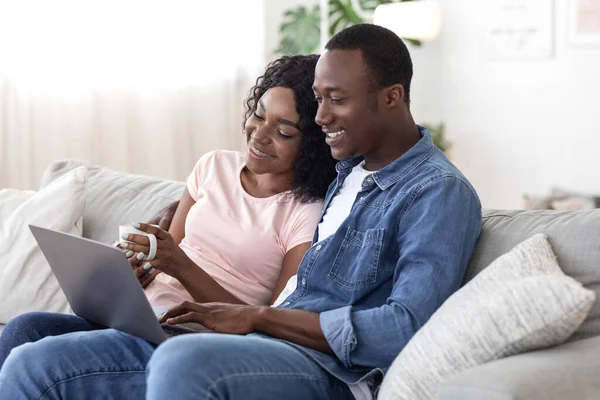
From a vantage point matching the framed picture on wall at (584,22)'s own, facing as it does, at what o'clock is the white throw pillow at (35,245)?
The white throw pillow is roughly at 1 o'clock from the framed picture on wall.

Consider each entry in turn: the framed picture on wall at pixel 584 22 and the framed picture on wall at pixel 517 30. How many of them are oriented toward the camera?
2

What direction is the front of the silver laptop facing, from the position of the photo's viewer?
facing away from the viewer and to the right of the viewer

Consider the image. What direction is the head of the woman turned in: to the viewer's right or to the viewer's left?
to the viewer's left

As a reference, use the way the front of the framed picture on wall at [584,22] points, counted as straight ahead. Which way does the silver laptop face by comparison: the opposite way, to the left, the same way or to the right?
the opposite way

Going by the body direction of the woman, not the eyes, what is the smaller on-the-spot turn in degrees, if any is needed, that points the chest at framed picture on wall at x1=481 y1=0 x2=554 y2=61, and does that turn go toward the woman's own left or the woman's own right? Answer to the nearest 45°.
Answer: approximately 180°

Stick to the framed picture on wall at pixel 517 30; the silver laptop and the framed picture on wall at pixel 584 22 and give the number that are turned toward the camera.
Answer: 2

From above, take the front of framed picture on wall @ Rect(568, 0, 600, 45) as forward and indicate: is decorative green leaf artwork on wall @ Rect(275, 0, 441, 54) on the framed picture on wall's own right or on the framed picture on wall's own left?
on the framed picture on wall's own right
